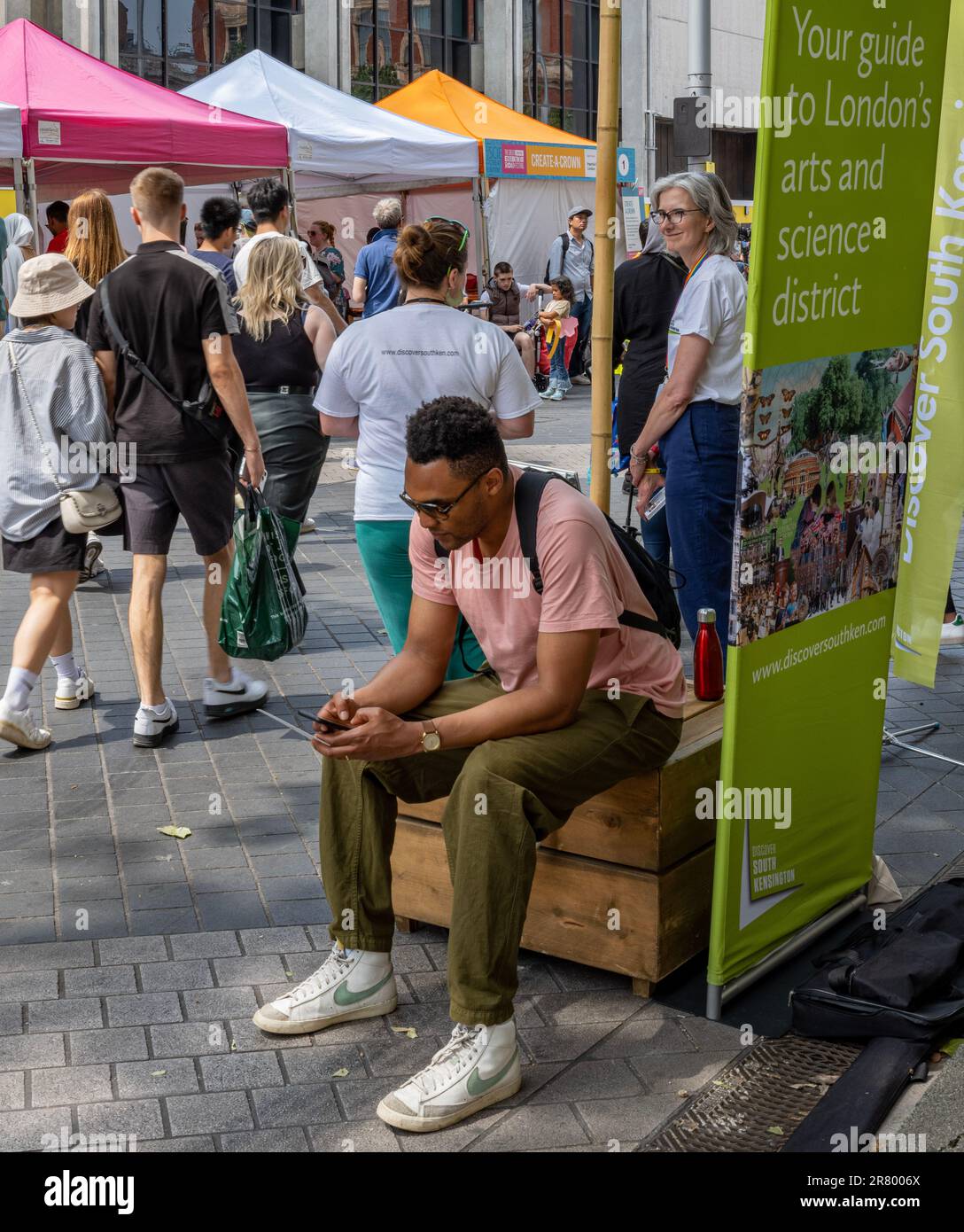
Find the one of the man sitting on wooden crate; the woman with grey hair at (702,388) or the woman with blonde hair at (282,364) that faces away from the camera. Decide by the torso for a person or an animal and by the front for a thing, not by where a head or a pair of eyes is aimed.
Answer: the woman with blonde hair

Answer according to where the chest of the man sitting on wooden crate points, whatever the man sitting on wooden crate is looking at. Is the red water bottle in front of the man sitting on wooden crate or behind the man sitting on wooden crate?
behind

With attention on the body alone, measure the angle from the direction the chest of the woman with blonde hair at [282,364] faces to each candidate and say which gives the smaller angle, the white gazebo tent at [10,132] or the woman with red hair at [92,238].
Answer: the white gazebo tent

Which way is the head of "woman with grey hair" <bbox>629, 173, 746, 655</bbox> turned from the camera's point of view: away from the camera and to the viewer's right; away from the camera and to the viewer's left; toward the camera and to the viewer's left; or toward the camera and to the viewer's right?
toward the camera and to the viewer's left

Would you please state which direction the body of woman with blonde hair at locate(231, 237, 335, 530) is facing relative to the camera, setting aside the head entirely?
away from the camera

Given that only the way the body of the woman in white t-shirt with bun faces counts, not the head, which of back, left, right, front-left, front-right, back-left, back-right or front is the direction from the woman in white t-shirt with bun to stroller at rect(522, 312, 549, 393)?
front

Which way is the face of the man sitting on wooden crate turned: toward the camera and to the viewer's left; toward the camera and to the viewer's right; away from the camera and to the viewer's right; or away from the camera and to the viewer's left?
toward the camera and to the viewer's left

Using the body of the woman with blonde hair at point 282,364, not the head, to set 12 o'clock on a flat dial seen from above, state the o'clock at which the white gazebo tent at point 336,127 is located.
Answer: The white gazebo tent is roughly at 12 o'clock from the woman with blonde hair.

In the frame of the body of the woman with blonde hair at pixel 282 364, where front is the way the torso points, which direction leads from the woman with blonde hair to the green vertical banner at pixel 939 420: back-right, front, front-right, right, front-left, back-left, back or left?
back-right

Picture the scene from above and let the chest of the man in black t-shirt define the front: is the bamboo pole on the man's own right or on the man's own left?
on the man's own right

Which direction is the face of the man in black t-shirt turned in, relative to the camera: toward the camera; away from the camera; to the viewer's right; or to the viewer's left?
away from the camera

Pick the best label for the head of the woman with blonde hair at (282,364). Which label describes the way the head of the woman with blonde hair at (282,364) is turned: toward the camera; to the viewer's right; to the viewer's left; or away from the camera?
away from the camera

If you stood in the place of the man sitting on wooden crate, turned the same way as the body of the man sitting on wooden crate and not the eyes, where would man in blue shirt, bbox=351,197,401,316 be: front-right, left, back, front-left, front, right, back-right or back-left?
back-right

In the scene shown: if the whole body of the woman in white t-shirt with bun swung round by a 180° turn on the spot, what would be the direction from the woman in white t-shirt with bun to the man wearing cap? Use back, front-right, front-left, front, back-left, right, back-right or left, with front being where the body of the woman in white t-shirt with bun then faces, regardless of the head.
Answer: back

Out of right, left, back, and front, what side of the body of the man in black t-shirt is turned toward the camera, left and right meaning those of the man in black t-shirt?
back

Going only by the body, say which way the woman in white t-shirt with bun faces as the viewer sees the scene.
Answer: away from the camera

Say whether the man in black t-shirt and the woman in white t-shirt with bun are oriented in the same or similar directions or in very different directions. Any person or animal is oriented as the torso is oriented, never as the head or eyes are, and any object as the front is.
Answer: same or similar directions

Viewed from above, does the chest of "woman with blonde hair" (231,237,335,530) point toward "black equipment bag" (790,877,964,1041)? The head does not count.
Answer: no

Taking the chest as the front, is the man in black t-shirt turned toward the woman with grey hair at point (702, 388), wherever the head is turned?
no
